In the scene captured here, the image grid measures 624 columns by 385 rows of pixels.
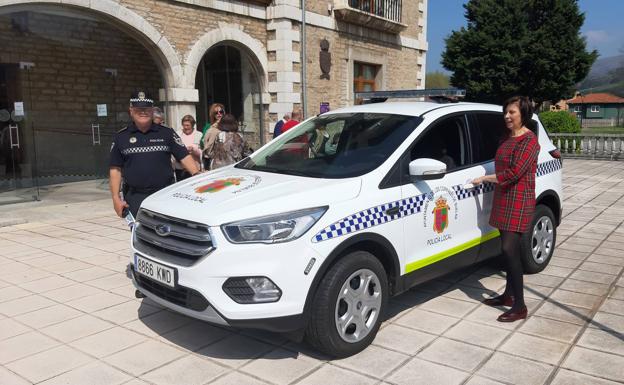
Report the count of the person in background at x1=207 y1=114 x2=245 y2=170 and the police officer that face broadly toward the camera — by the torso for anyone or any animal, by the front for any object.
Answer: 1

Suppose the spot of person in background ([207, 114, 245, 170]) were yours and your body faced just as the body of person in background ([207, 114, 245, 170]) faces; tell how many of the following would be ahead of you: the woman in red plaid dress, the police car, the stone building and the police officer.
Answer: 1

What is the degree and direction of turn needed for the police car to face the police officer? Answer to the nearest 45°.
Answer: approximately 90° to its right

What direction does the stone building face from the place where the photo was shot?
facing the viewer and to the right of the viewer

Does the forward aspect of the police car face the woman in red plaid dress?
no

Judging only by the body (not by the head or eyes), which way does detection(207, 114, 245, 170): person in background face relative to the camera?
away from the camera

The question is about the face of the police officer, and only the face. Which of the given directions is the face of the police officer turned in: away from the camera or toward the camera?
toward the camera

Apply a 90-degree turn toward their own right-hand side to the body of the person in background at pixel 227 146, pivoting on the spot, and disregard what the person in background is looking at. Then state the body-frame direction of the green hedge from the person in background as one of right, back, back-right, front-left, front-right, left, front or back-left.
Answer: front-left

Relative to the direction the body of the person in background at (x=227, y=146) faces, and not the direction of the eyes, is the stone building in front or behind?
in front

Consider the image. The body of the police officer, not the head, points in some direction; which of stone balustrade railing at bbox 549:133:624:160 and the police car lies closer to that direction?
the police car

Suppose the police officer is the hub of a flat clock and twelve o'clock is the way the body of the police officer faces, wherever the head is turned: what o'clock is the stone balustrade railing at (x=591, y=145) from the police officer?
The stone balustrade railing is roughly at 8 o'clock from the police officer.

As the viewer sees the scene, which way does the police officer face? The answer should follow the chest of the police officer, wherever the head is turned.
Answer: toward the camera

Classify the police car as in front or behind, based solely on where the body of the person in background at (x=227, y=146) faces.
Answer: behind

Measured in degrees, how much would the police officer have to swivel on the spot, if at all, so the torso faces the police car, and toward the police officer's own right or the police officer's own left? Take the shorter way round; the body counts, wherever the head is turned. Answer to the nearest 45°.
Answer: approximately 45° to the police officer's own left

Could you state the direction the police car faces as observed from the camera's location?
facing the viewer and to the left of the viewer

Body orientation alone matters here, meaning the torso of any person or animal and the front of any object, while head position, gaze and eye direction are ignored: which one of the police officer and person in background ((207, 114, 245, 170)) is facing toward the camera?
the police officer

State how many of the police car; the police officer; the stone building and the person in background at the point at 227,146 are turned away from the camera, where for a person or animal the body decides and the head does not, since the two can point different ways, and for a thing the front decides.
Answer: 1

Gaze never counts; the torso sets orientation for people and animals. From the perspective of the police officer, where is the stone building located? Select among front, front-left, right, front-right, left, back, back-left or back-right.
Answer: back

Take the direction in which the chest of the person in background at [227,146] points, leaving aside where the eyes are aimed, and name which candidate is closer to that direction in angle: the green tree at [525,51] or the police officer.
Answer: the green tree
